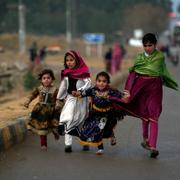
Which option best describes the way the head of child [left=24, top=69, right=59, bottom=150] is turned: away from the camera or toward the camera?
toward the camera

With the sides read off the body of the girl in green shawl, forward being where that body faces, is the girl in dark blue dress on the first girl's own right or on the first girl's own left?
on the first girl's own right

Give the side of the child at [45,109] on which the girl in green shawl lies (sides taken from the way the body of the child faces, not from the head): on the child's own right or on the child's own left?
on the child's own left

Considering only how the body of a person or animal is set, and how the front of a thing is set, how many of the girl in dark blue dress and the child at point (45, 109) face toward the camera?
2

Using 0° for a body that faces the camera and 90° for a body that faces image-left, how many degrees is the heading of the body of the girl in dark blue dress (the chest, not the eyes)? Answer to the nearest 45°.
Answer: approximately 0°

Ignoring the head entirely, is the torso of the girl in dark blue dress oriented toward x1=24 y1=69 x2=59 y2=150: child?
no

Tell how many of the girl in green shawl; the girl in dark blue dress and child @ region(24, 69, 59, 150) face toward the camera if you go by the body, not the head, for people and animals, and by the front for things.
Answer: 3

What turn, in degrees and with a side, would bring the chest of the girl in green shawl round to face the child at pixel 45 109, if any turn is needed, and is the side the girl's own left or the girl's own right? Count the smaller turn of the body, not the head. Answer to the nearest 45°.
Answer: approximately 90° to the girl's own right

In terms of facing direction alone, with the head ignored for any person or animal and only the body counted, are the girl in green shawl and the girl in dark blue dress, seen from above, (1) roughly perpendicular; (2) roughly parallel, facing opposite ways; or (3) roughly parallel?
roughly parallel

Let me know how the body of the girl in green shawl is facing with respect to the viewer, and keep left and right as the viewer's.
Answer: facing the viewer

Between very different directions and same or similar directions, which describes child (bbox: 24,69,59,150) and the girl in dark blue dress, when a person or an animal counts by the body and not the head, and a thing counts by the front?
same or similar directions

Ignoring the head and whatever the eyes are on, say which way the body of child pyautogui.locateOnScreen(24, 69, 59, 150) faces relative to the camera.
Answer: toward the camera

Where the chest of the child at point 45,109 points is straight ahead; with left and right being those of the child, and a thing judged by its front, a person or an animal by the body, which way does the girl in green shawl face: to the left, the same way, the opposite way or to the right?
the same way

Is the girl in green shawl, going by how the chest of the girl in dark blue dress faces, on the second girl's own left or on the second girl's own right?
on the second girl's own left

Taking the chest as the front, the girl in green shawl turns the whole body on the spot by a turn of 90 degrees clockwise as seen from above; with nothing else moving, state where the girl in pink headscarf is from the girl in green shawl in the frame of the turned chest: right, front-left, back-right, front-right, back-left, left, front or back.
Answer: front
